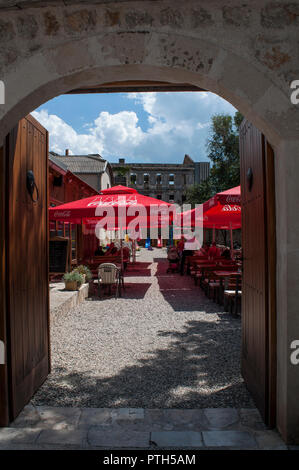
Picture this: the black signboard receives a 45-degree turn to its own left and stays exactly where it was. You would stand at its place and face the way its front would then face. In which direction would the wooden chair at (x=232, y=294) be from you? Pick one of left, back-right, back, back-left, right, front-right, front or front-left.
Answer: front

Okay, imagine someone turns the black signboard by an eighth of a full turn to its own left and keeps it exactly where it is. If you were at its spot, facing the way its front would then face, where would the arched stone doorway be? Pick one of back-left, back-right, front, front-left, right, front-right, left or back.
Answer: front-right

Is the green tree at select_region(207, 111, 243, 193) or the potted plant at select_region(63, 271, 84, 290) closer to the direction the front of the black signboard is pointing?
the potted plant

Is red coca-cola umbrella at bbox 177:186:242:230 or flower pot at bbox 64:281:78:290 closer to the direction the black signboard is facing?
the flower pot

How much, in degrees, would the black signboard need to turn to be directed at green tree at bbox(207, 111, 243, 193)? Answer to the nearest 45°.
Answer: approximately 135° to its left

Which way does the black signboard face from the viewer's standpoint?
toward the camera

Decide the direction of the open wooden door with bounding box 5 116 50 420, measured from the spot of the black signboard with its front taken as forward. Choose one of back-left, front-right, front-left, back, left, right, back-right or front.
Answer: front

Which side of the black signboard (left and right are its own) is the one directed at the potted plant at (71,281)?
front

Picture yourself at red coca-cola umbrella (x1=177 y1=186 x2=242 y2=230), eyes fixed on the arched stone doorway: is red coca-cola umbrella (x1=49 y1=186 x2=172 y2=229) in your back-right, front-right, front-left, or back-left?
front-right

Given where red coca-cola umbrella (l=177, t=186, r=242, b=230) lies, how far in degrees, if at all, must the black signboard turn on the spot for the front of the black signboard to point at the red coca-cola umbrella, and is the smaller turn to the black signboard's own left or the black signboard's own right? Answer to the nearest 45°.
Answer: approximately 90° to the black signboard's own left

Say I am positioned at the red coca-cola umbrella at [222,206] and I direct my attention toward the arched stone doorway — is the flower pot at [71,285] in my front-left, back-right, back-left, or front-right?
front-right

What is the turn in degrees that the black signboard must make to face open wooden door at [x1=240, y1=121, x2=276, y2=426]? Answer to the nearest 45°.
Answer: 0° — it already faces it
